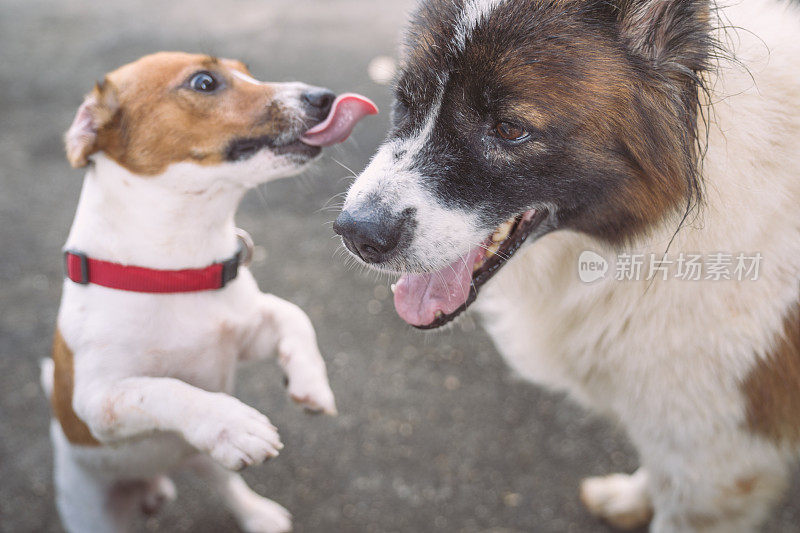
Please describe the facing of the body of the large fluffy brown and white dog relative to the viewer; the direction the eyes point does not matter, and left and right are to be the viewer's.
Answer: facing the viewer and to the left of the viewer

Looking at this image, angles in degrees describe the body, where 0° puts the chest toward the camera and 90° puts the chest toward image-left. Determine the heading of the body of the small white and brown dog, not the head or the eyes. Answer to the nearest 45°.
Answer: approximately 315°

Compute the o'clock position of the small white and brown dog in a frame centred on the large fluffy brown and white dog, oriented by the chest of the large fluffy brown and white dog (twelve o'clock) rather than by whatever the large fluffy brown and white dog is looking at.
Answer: The small white and brown dog is roughly at 1 o'clock from the large fluffy brown and white dog.

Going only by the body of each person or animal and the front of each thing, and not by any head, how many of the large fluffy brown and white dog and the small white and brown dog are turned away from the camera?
0

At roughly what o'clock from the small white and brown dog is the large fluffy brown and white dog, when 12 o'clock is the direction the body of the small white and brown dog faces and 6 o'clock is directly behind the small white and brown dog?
The large fluffy brown and white dog is roughly at 11 o'clock from the small white and brown dog.
